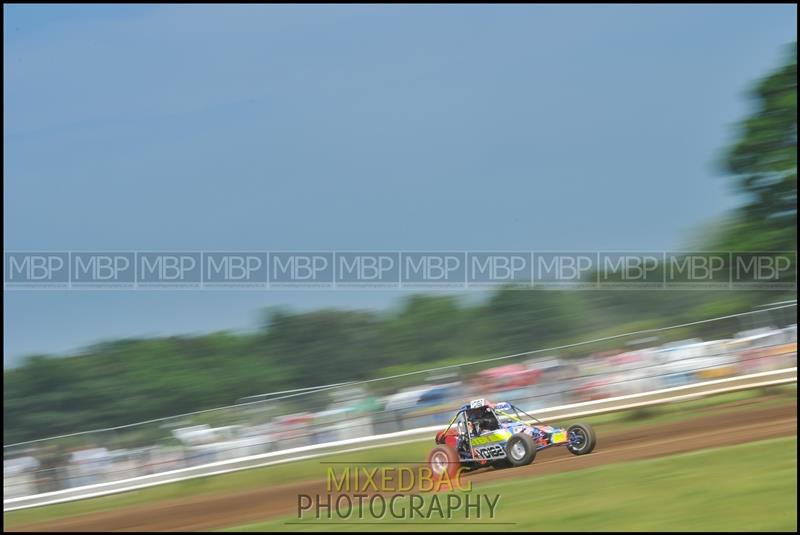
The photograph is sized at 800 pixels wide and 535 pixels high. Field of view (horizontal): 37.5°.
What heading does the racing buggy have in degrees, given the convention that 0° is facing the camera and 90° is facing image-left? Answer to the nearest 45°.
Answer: approximately 315°

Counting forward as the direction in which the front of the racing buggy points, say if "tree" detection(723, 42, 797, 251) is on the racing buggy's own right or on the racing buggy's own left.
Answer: on the racing buggy's own left
